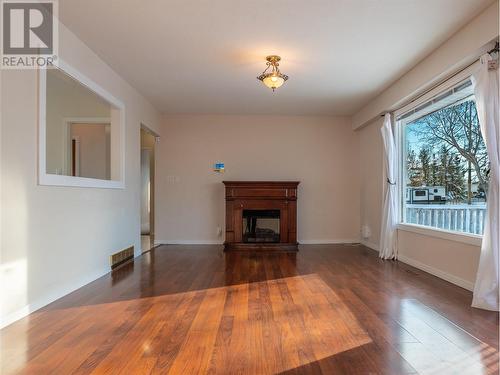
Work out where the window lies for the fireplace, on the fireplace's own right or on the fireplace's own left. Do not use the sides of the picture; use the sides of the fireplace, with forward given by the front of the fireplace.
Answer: on the fireplace's own left

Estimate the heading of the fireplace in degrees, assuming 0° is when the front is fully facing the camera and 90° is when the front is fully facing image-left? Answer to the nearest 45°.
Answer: approximately 0°

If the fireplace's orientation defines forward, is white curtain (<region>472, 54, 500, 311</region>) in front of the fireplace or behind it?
in front

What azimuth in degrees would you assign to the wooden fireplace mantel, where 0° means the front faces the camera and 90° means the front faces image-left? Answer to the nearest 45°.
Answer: approximately 0°

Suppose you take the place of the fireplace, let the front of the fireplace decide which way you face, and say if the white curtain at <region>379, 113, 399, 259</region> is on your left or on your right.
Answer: on your left

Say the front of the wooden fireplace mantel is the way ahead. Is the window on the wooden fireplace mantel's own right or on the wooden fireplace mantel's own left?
on the wooden fireplace mantel's own left

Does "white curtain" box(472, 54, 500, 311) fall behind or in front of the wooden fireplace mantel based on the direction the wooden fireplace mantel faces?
in front
